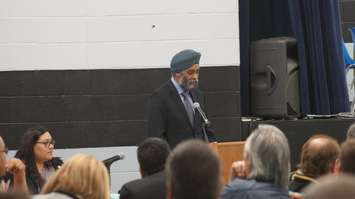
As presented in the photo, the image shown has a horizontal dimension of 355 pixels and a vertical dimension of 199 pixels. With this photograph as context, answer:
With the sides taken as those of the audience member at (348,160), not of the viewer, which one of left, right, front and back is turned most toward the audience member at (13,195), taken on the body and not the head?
left

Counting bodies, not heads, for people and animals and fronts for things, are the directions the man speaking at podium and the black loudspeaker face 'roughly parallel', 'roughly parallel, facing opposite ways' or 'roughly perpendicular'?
roughly parallel

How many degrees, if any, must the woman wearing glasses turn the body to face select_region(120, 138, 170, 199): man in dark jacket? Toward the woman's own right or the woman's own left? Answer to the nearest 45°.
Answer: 0° — they already face them

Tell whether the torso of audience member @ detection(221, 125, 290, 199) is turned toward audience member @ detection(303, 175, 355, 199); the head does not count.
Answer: no

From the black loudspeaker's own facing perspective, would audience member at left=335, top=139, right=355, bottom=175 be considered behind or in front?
in front

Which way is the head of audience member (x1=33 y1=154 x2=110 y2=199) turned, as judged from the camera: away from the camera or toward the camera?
away from the camera

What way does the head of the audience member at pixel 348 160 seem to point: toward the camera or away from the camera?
away from the camera

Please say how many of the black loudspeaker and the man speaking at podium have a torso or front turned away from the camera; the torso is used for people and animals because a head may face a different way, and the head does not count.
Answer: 0

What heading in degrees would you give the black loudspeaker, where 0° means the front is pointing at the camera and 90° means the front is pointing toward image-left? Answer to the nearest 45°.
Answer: approximately 315°

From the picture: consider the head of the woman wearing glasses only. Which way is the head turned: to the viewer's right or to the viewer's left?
to the viewer's right

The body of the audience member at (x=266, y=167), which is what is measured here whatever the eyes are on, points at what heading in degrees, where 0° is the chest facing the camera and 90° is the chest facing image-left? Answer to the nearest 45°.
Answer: approximately 135°

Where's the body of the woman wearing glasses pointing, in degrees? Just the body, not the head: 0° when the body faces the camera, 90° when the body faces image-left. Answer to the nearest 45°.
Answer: approximately 315°

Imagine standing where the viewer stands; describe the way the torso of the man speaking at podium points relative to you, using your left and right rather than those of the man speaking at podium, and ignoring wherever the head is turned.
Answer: facing the viewer and to the right of the viewer

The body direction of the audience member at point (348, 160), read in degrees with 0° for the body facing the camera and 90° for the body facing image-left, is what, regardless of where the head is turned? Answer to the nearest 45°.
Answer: approximately 135°

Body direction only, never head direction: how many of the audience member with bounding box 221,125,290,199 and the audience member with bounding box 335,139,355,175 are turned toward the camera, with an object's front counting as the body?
0
